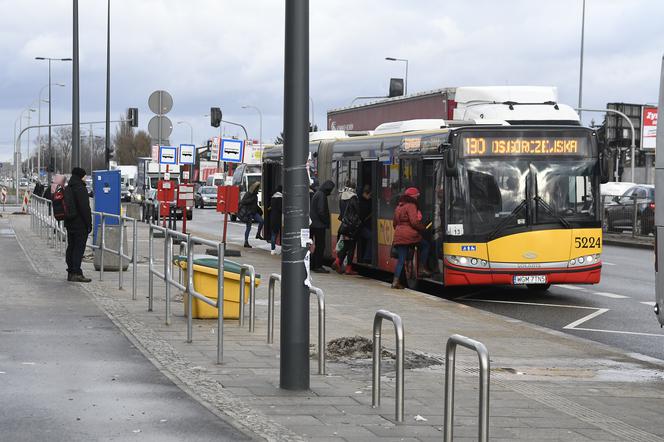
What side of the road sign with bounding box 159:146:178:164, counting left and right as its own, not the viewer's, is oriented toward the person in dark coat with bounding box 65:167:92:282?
front

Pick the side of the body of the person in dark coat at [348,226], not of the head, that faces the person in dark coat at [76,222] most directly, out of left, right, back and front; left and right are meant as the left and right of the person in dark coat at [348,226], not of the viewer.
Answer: back

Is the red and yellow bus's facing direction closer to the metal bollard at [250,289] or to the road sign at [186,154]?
the metal bollard

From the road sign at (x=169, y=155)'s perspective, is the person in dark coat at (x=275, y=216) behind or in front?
in front

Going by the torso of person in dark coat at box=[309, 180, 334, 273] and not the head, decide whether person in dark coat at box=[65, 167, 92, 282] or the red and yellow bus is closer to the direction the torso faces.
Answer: the red and yellow bus

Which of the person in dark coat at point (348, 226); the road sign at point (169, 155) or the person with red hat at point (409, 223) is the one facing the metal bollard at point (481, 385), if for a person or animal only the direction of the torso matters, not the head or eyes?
the road sign

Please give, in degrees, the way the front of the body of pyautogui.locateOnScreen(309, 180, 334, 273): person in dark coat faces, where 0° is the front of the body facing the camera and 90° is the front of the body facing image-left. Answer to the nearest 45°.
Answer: approximately 270°

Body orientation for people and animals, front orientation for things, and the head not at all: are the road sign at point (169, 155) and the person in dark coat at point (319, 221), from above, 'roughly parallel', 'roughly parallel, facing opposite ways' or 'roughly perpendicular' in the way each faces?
roughly perpendicular

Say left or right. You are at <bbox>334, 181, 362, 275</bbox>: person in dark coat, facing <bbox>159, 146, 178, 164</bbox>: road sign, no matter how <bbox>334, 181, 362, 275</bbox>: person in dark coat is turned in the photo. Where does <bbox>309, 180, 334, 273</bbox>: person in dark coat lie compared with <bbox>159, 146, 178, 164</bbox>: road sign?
left

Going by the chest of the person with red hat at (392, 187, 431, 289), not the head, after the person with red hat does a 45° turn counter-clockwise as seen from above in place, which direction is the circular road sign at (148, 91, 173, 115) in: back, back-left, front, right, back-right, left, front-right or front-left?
front-left
